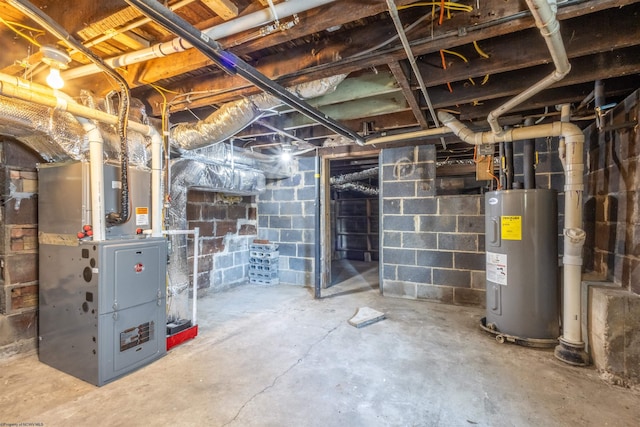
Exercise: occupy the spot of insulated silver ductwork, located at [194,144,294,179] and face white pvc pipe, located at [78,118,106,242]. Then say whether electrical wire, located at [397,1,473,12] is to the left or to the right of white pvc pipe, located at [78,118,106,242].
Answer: left

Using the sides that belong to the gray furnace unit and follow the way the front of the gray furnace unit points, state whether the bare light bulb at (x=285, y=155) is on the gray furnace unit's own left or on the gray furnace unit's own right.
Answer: on the gray furnace unit's own left

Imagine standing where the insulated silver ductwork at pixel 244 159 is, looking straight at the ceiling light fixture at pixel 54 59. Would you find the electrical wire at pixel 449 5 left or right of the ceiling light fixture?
left

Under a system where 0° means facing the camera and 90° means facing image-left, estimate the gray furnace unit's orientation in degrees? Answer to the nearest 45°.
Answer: approximately 315°

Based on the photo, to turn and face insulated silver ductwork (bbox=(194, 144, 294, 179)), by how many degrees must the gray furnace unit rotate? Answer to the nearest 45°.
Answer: approximately 90° to its left

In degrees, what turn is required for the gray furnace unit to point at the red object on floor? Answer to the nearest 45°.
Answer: approximately 45° to its left
